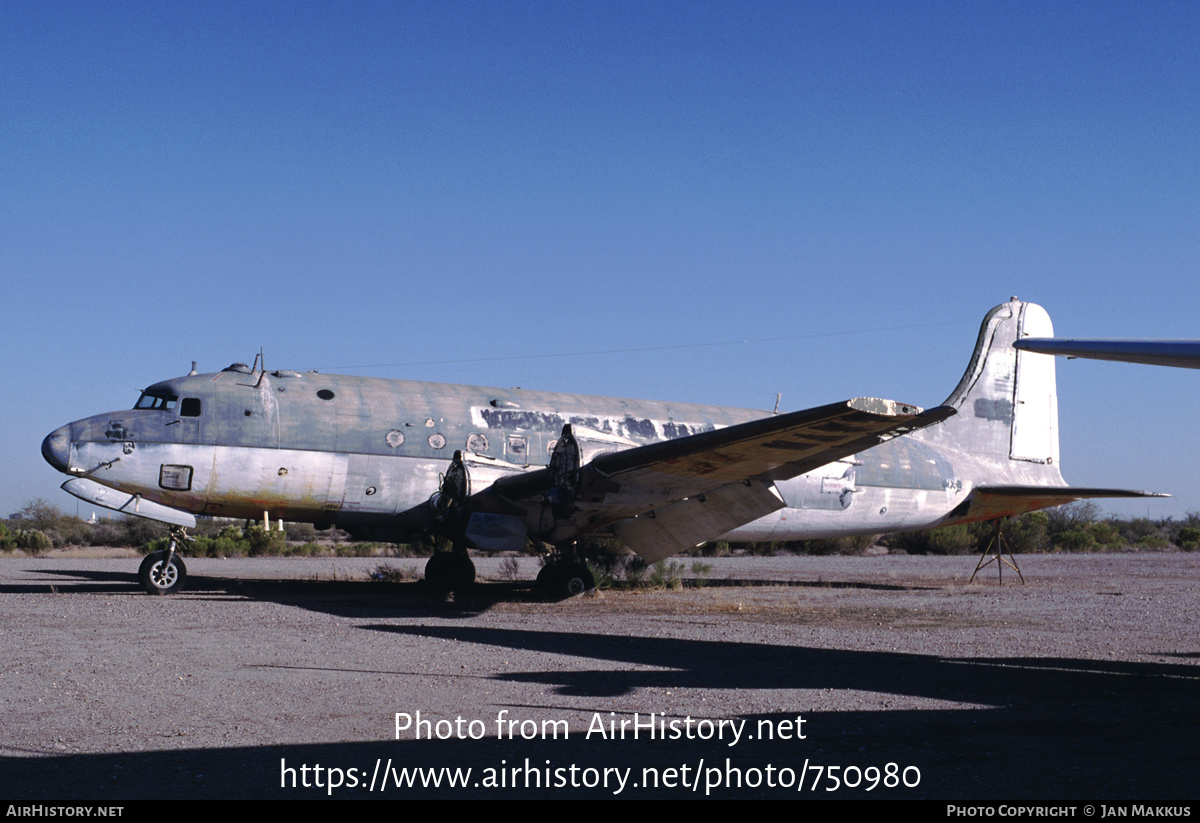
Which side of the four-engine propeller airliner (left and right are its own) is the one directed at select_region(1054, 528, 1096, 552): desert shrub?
back

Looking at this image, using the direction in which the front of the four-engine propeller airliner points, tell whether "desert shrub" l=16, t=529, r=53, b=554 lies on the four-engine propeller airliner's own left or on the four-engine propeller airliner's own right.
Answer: on the four-engine propeller airliner's own right

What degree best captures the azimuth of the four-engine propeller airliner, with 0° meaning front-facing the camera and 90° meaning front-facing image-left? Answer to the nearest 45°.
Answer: approximately 45°

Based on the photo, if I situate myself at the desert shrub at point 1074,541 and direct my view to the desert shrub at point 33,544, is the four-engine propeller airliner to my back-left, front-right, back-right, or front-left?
front-left
